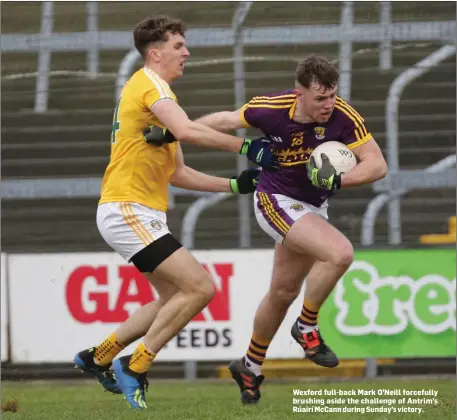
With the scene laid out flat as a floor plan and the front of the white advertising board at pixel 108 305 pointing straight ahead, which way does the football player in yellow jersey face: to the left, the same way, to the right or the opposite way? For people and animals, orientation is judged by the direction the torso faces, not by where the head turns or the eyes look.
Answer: to the left

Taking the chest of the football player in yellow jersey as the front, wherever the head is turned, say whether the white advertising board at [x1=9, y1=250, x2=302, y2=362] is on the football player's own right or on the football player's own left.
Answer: on the football player's own left

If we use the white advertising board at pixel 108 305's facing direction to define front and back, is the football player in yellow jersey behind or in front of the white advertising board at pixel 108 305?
in front

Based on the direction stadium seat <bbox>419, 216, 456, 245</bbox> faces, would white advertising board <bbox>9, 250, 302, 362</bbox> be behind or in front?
in front

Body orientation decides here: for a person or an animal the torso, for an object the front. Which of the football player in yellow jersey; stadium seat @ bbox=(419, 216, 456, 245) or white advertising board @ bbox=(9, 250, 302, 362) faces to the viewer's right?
the football player in yellow jersey

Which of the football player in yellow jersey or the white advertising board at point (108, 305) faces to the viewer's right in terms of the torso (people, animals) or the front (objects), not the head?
the football player in yellow jersey

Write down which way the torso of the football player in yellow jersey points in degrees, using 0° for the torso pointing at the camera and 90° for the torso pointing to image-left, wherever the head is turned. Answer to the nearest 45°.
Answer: approximately 270°

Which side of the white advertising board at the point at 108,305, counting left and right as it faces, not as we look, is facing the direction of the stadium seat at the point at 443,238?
left

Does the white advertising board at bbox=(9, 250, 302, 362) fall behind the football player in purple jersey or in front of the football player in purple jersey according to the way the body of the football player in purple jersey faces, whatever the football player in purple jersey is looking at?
behind

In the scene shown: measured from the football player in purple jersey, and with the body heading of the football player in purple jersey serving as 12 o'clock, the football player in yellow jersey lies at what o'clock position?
The football player in yellow jersey is roughly at 4 o'clock from the football player in purple jersey.

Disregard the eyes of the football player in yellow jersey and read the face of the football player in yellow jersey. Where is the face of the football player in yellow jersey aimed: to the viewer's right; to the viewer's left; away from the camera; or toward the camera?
to the viewer's right
